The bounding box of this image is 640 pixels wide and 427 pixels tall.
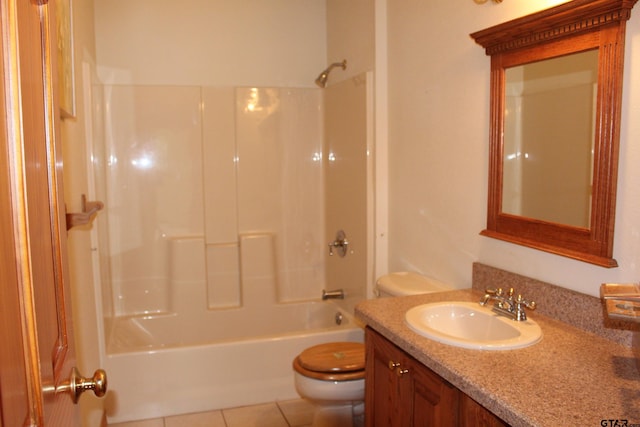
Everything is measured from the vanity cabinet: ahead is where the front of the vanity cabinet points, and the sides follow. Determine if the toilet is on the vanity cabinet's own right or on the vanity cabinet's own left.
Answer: on the vanity cabinet's own right

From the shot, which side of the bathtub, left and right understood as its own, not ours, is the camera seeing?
front

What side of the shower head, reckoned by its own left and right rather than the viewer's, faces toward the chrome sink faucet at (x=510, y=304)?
left

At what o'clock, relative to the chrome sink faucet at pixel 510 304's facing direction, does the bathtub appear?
The bathtub is roughly at 2 o'clock from the chrome sink faucet.

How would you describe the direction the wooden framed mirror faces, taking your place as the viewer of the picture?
facing the viewer and to the left of the viewer

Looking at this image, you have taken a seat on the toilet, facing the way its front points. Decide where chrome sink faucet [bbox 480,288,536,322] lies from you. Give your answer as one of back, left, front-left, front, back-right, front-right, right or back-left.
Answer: left

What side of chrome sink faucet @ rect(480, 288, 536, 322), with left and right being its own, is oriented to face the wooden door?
front

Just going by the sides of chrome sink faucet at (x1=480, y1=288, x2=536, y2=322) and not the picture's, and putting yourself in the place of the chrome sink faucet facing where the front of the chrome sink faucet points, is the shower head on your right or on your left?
on your right
